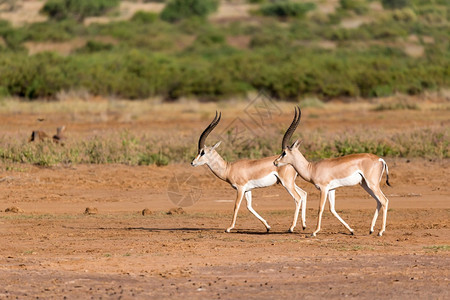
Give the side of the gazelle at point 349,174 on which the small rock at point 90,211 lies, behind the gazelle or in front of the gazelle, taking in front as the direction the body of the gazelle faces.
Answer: in front

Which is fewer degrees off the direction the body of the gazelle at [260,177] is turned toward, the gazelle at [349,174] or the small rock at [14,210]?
the small rock

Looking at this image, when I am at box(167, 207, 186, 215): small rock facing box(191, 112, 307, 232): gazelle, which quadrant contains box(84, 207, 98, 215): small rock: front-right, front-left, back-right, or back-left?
back-right

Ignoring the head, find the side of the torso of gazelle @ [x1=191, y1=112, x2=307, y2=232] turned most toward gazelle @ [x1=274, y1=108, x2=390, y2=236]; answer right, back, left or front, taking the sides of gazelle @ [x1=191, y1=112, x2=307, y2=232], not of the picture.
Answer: back

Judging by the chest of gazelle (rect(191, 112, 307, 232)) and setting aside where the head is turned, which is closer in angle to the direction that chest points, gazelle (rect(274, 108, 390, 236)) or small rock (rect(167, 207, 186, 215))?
the small rock

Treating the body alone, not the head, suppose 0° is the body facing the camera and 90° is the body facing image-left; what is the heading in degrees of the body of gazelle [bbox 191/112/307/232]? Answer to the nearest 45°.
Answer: approximately 90°

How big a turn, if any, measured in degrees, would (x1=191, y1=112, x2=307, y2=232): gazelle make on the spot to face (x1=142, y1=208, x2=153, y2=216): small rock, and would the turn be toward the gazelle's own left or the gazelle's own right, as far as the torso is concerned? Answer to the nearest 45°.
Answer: approximately 45° to the gazelle's own right

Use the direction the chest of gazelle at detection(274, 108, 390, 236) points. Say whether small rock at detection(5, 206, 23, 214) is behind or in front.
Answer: in front

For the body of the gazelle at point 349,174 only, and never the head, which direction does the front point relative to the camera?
to the viewer's left

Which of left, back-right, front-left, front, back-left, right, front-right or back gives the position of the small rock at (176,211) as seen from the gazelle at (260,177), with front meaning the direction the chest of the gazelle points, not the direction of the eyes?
front-right

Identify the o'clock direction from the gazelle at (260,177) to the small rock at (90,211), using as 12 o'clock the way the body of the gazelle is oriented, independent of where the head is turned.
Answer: The small rock is roughly at 1 o'clock from the gazelle.

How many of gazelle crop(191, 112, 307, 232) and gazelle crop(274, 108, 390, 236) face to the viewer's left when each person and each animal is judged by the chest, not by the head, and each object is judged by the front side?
2

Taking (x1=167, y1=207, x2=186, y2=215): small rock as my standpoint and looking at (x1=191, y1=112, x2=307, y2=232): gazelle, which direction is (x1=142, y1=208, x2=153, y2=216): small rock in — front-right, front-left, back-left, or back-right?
back-right
